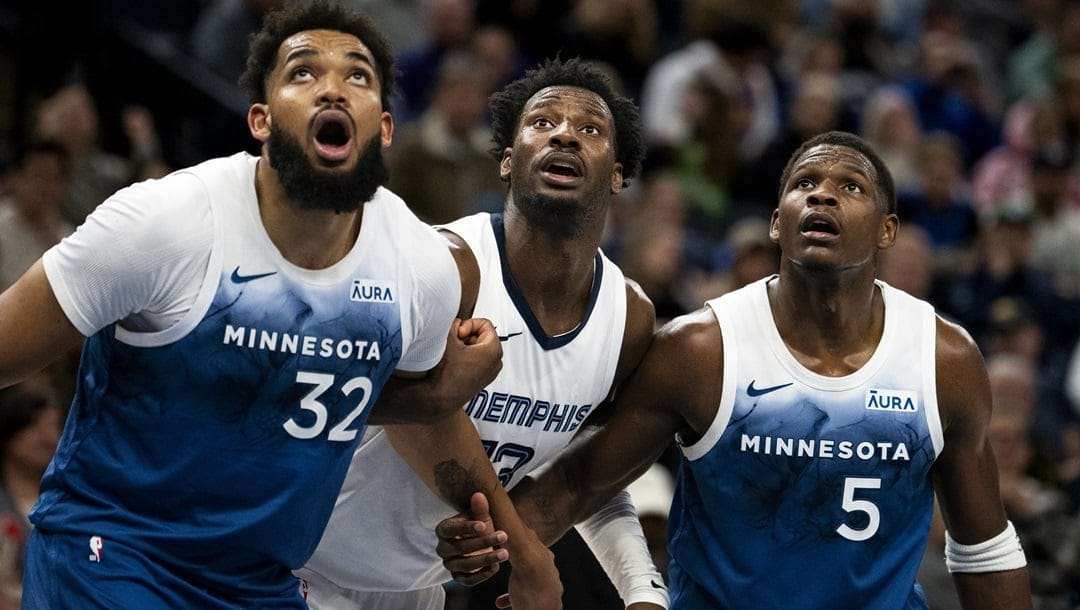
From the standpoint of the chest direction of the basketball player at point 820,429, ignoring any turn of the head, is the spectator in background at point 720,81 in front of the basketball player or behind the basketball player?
behind

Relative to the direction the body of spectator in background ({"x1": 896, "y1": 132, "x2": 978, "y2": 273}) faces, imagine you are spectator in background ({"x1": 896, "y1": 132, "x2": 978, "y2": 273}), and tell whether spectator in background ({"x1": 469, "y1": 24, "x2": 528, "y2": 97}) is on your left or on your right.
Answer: on your right

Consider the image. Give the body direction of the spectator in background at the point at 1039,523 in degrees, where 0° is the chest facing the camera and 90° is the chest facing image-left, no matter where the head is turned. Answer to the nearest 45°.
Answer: approximately 45°

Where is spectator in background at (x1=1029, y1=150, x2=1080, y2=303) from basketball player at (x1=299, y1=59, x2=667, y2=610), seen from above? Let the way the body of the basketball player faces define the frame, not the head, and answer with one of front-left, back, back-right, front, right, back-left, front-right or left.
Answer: back-left

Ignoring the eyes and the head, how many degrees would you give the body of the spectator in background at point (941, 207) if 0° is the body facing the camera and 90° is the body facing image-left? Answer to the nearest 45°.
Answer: approximately 0°

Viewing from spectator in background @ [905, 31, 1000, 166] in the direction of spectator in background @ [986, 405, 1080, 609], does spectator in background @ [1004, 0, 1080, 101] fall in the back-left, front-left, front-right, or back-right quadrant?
back-left

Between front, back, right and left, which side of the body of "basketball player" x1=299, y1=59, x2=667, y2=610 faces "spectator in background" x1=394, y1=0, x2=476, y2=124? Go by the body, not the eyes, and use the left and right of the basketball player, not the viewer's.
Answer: back
